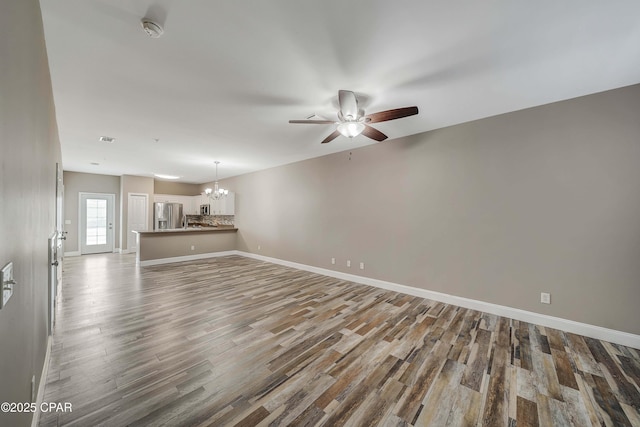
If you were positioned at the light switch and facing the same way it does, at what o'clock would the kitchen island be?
The kitchen island is roughly at 10 o'clock from the light switch.

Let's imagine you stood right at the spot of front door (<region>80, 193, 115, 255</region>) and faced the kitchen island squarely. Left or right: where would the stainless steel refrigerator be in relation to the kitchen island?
left

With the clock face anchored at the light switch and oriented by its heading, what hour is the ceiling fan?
The ceiling fan is roughly at 12 o'clock from the light switch.

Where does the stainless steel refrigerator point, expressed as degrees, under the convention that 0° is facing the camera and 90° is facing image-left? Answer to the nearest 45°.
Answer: approximately 0°

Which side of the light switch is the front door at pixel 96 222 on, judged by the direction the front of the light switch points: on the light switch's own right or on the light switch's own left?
on the light switch's own left

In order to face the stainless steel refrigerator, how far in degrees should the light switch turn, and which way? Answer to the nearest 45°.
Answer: approximately 90° to its left

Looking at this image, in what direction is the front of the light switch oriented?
to the viewer's right

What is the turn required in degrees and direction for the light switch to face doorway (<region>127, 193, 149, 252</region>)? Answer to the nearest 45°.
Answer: approximately 90° to its left

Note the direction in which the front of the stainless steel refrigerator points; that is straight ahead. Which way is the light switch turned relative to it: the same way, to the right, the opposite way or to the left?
to the left

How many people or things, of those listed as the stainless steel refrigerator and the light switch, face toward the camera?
1

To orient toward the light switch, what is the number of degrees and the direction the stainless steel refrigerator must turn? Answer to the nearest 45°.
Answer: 0° — it already faces it
